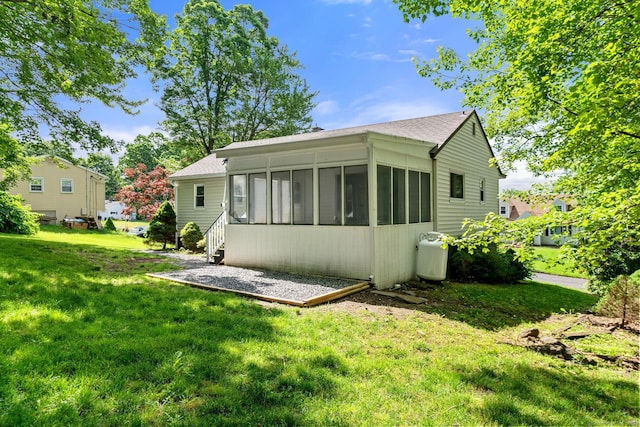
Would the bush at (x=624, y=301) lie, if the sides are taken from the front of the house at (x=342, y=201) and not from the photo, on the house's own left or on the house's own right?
on the house's own right

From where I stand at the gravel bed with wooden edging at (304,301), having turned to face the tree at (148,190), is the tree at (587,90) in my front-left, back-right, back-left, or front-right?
back-right

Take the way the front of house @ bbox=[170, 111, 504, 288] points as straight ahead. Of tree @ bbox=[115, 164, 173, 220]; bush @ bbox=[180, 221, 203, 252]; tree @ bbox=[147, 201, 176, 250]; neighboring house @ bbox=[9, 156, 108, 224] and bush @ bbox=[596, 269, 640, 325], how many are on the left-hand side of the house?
4

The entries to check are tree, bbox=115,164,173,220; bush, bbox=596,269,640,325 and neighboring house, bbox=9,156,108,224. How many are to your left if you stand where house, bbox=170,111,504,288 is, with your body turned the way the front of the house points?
2

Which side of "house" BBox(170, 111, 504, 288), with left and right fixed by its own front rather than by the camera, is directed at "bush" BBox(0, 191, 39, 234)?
left

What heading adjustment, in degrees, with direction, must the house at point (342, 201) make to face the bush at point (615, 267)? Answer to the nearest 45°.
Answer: approximately 45° to its right

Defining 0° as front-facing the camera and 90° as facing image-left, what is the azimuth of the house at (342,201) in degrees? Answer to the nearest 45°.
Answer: approximately 225°

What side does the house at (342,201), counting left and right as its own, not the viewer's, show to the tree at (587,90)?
right

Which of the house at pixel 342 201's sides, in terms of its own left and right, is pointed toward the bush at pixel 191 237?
left

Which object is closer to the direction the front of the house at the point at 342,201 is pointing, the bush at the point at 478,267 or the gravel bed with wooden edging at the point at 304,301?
the bush

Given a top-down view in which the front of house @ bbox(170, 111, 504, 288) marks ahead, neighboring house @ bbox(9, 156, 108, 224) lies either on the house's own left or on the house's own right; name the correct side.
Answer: on the house's own left

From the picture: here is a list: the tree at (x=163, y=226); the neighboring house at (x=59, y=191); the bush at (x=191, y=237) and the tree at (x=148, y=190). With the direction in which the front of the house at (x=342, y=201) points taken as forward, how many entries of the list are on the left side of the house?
4

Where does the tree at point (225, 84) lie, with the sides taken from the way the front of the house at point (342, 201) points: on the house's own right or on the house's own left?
on the house's own left
